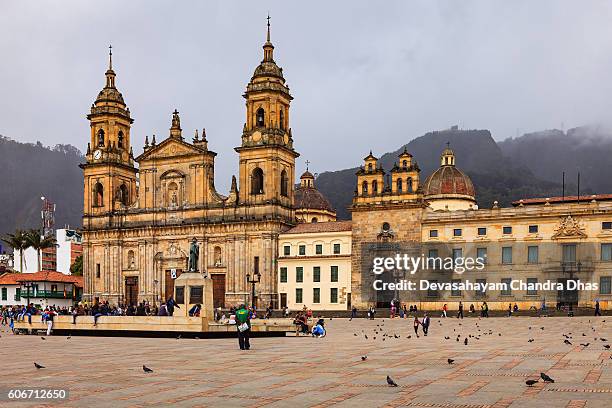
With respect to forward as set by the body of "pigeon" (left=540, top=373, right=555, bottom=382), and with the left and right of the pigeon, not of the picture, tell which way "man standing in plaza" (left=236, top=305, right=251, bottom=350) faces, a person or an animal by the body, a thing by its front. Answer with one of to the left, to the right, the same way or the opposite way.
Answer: to the right
